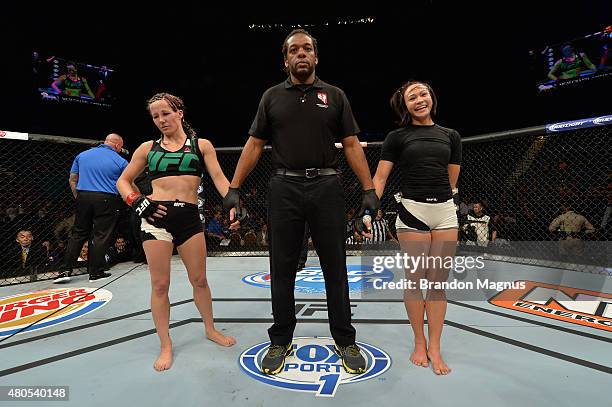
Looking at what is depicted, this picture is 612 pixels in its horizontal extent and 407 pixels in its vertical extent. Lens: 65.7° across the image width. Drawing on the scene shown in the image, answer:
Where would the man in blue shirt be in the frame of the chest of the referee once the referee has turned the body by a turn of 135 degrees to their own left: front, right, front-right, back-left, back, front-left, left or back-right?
left

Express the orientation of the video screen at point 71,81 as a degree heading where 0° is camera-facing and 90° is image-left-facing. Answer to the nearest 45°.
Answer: approximately 315°

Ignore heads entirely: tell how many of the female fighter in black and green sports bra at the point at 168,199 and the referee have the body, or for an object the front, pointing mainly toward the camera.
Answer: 2

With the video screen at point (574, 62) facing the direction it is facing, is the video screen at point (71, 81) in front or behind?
in front

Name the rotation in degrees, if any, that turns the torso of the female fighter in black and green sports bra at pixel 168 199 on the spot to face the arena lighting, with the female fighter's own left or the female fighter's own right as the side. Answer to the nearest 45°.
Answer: approximately 135° to the female fighter's own left

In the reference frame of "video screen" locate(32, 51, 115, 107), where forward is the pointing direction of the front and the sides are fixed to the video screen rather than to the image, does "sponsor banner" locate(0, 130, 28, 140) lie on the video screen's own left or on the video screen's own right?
on the video screen's own right

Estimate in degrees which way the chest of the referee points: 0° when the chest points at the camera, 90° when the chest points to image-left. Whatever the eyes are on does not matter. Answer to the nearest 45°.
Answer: approximately 0°

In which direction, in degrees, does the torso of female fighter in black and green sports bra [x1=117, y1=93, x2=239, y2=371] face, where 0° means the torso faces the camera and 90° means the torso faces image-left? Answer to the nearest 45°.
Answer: approximately 0°

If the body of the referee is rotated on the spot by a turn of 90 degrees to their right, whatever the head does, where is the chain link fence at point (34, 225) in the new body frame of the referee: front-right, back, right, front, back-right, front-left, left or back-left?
front-right
